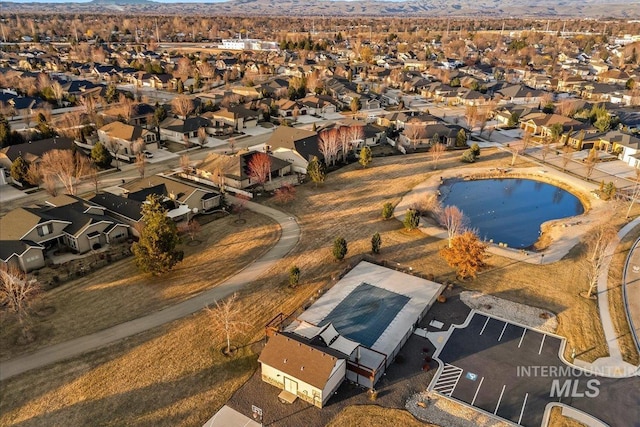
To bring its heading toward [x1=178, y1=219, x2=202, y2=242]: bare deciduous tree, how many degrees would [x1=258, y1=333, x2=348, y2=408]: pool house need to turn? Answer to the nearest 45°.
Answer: approximately 90° to its right

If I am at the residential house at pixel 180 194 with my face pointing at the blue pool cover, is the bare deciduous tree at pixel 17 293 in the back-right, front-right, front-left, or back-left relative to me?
front-right

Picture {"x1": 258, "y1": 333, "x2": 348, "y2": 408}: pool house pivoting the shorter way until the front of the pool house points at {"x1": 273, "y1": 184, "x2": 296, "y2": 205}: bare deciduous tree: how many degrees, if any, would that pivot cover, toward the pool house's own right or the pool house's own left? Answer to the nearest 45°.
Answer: approximately 135° to the pool house's own right

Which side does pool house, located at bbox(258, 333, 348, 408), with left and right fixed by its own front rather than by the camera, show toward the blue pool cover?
back

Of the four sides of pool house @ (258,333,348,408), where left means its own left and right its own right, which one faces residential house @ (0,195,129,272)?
right

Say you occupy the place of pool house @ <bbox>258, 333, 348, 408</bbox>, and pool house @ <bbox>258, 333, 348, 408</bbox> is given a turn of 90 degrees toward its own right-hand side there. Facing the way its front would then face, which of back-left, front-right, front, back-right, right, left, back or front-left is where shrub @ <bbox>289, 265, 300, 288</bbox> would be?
front-right

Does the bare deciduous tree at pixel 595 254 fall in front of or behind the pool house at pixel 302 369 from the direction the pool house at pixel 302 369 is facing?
behind

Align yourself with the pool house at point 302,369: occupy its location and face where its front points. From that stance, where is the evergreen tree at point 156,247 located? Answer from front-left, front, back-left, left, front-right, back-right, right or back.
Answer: right

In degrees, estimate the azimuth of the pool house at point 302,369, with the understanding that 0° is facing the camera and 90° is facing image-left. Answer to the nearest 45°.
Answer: approximately 45°

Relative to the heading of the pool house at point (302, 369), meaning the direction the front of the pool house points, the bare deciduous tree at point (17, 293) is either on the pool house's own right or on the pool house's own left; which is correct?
on the pool house's own right

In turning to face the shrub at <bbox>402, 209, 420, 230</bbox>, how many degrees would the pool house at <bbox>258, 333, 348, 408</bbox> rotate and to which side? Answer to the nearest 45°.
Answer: approximately 180°

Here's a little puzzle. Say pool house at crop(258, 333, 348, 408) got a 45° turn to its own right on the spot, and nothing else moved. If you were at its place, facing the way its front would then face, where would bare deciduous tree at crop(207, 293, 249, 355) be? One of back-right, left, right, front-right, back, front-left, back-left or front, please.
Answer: front-right

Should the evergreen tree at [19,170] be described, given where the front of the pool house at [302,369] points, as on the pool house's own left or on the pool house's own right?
on the pool house's own right

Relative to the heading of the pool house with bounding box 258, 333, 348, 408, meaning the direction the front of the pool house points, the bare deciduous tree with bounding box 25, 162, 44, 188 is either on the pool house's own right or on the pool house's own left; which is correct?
on the pool house's own right

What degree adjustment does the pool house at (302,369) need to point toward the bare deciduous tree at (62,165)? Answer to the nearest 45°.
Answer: approximately 90° to its right

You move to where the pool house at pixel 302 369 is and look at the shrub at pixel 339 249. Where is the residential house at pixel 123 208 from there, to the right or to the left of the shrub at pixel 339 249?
left

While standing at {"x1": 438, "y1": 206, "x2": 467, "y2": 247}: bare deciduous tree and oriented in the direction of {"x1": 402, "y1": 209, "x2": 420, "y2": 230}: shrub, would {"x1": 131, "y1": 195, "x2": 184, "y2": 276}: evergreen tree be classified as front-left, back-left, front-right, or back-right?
front-left

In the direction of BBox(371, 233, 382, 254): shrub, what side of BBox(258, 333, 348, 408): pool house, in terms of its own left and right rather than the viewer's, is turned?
back

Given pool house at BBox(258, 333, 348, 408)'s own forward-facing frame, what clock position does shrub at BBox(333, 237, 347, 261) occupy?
The shrub is roughly at 5 o'clock from the pool house.

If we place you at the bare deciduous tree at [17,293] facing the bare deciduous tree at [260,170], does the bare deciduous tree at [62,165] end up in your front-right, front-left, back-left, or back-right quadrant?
front-left

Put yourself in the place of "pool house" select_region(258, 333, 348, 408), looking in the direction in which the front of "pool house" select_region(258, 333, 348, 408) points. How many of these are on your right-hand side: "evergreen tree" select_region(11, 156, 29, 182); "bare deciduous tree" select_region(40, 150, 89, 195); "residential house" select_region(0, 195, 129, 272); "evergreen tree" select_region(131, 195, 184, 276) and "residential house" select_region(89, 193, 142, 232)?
5

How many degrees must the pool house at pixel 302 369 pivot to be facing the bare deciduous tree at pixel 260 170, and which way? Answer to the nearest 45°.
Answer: approximately 135° to its right
